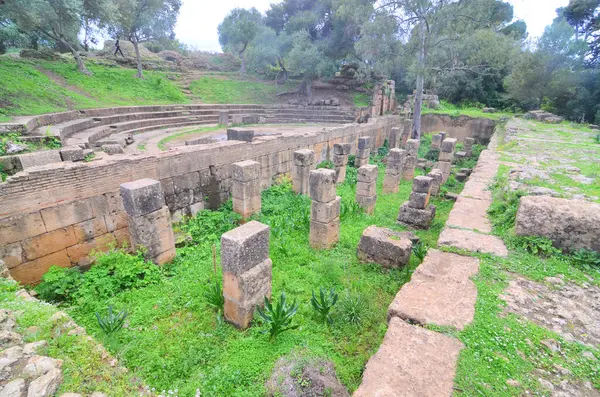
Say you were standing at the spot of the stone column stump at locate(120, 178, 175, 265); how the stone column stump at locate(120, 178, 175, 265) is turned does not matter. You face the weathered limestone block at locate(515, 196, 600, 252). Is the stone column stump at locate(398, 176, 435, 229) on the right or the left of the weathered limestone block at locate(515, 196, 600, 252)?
left

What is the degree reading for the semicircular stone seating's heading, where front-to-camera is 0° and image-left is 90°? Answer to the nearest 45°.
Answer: approximately 315°

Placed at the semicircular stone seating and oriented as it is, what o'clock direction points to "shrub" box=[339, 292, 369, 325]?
The shrub is roughly at 1 o'clock from the semicircular stone seating.

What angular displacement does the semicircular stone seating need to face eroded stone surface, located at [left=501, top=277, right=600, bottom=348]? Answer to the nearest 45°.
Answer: approximately 45° to its right

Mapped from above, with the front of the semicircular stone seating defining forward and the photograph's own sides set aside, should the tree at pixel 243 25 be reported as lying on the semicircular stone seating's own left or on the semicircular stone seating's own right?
on the semicircular stone seating's own left

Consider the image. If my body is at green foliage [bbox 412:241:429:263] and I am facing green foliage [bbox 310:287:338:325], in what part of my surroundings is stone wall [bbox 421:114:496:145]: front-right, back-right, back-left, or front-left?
back-right

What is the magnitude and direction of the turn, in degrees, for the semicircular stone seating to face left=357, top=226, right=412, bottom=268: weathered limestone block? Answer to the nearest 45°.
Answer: approximately 45° to its right
